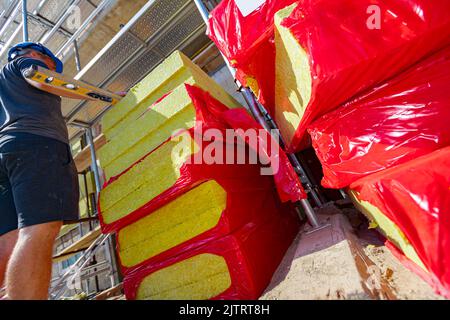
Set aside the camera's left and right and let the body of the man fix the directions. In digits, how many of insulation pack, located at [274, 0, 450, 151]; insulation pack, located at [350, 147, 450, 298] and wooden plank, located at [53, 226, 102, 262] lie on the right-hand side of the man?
2

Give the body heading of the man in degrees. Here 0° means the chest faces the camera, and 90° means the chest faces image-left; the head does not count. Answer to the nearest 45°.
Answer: approximately 225°

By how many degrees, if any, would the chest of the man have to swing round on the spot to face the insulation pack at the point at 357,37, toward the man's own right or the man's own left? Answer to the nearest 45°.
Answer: approximately 90° to the man's own right

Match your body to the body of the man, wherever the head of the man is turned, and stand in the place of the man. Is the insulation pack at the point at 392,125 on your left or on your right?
on your right

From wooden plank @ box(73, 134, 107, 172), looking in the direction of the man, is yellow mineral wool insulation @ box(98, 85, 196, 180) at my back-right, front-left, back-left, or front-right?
front-left

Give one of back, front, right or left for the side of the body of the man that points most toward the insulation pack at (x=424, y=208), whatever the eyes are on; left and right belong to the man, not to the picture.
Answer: right
